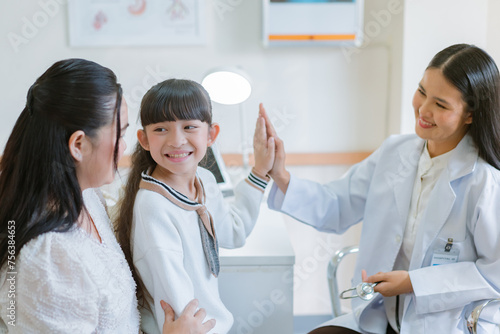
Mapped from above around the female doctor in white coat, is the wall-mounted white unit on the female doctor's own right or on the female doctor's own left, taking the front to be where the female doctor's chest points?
on the female doctor's own right

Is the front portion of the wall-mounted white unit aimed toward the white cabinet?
yes

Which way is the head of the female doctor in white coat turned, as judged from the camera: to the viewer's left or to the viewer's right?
to the viewer's left

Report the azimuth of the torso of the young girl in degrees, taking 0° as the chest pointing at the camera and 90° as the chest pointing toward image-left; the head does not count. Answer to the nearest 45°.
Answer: approximately 315°

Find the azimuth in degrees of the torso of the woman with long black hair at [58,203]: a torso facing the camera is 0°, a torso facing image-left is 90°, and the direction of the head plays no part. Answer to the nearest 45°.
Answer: approximately 270°

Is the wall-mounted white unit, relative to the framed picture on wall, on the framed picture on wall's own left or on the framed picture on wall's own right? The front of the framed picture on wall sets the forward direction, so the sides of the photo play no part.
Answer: on the framed picture on wall's own left

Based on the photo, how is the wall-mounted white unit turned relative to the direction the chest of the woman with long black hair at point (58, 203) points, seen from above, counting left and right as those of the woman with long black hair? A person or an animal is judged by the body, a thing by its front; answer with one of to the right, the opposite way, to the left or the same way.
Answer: to the right
